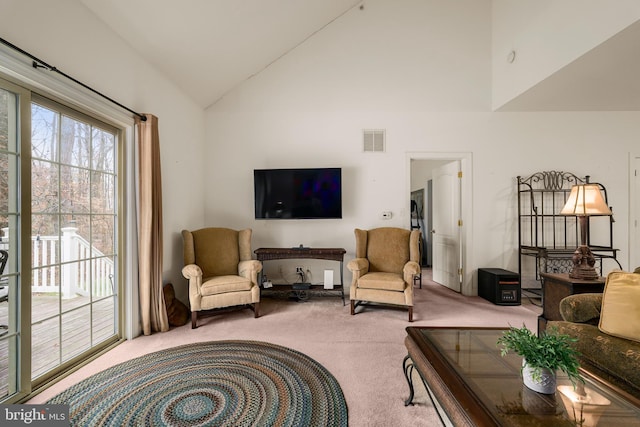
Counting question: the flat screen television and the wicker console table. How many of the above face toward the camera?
2

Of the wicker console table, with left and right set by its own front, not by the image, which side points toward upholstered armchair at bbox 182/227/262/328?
right

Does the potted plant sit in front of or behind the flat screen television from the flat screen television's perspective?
in front

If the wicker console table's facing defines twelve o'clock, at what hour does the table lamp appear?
The table lamp is roughly at 10 o'clock from the wicker console table.

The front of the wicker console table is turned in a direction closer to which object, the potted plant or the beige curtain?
the potted plant

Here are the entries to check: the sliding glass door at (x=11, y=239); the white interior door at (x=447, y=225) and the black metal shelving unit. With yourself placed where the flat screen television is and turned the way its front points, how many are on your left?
2

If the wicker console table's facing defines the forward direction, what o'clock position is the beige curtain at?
The beige curtain is roughly at 2 o'clock from the wicker console table.

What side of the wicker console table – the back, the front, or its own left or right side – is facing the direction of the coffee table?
front

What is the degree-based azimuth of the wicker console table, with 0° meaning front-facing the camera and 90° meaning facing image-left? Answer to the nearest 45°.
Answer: approximately 0°

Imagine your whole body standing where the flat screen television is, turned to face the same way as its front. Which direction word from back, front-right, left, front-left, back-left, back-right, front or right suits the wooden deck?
front-right

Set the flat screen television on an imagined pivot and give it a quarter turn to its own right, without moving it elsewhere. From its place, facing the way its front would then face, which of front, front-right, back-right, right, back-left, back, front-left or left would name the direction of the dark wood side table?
back-left

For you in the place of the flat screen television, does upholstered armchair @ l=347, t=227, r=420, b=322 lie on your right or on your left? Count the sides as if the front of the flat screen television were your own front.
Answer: on your left

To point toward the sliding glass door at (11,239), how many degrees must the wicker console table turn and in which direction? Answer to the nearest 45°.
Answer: approximately 45° to its right
